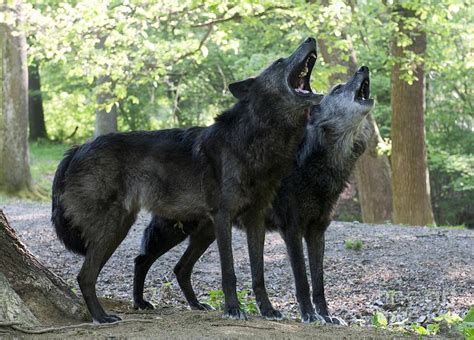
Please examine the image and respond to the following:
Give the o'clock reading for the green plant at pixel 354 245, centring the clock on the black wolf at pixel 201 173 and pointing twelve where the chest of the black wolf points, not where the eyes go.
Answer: The green plant is roughly at 10 o'clock from the black wolf.

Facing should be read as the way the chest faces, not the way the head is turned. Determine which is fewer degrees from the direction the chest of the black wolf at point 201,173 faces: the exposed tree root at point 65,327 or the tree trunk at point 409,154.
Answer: the tree trunk

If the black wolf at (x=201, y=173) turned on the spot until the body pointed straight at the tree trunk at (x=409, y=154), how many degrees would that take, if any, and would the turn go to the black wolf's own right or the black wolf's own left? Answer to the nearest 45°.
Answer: approximately 45° to the black wolf's own left

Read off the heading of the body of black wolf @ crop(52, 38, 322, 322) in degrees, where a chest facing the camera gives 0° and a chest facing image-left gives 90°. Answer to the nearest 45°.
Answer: approximately 270°

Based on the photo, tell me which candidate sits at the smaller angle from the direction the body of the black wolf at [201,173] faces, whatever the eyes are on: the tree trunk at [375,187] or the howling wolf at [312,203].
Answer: the howling wolf

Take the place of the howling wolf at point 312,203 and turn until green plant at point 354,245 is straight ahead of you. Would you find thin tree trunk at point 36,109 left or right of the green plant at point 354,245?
left

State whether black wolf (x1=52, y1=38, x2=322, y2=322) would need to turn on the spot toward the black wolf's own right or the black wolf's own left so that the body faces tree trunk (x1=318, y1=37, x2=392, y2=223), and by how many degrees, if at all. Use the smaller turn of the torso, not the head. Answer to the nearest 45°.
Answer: approximately 90° to the black wolf's own left

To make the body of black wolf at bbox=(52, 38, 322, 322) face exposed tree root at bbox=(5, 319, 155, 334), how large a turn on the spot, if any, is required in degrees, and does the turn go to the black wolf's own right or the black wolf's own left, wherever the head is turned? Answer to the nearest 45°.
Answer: approximately 135° to the black wolf's own right

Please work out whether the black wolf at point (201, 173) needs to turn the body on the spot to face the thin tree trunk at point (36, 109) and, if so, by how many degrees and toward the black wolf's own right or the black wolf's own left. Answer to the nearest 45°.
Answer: approximately 90° to the black wolf's own left

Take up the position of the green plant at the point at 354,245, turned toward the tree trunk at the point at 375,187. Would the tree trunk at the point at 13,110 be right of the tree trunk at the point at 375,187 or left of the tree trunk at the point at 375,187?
left
